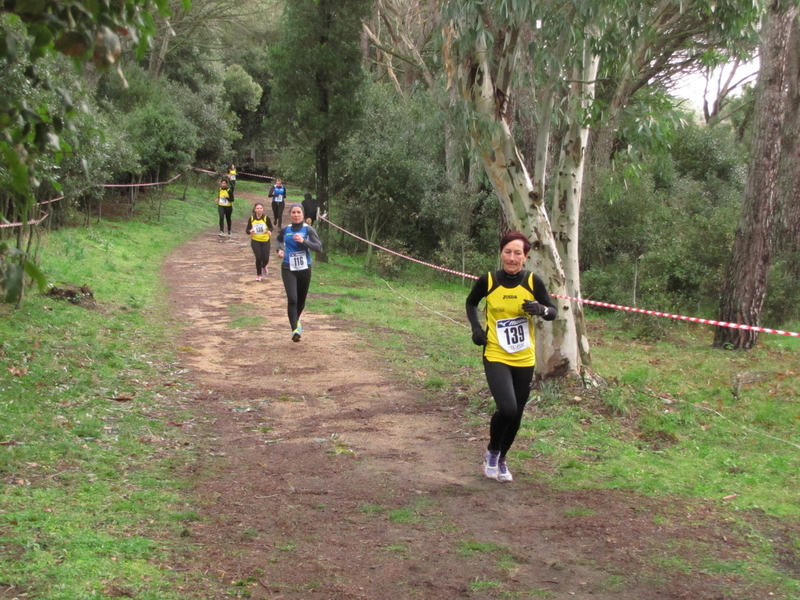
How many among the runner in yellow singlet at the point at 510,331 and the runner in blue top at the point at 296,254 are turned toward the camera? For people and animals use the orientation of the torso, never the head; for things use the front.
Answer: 2

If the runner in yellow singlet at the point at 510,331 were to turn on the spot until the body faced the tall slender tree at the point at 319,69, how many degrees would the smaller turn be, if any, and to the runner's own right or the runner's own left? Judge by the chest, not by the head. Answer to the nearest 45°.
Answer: approximately 180°

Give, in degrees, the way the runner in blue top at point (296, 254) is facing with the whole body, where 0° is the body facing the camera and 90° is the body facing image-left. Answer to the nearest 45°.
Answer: approximately 0°

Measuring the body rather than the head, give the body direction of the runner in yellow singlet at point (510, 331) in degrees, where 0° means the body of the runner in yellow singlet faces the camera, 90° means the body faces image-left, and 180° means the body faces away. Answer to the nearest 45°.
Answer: approximately 0°

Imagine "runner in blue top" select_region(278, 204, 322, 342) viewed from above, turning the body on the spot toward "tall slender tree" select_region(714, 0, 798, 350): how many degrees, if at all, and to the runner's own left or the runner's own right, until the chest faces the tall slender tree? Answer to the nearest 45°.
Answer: approximately 90° to the runner's own left

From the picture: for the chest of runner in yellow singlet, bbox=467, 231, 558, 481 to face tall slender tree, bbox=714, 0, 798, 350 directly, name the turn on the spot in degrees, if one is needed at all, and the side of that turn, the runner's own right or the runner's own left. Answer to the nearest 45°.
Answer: approximately 135° to the runner's own left

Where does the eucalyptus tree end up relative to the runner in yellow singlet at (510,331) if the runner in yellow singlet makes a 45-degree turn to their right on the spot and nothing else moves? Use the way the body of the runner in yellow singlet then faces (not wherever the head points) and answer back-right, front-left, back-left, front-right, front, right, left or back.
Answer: back-right

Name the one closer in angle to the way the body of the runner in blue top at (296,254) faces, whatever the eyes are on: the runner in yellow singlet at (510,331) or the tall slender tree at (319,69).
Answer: the runner in yellow singlet

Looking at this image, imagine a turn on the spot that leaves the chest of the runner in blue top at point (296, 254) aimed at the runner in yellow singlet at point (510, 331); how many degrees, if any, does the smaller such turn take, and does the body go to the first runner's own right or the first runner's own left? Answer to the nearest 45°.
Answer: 0° — they already face them

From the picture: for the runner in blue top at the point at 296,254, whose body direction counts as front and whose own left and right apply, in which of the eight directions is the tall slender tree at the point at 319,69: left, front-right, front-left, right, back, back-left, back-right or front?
back
